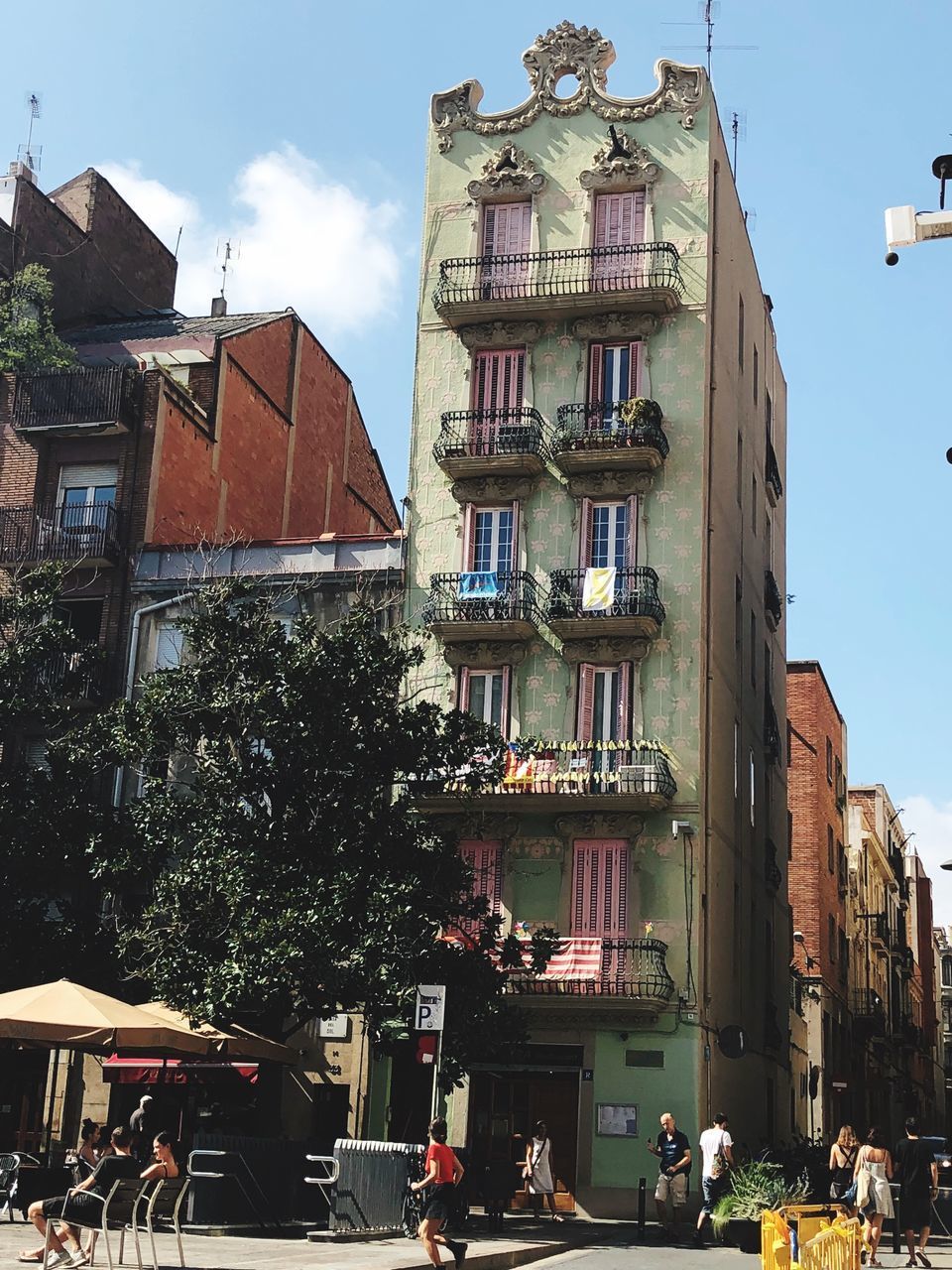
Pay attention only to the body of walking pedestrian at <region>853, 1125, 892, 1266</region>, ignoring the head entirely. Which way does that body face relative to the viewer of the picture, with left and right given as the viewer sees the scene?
facing away from the viewer

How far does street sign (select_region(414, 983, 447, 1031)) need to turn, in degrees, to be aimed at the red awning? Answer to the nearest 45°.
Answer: approximately 135° to its right

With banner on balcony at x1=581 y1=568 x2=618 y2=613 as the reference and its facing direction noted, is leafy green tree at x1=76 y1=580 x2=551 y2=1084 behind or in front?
in front

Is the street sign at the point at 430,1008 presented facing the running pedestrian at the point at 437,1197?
yes

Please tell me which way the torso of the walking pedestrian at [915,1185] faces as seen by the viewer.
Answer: away from the camera

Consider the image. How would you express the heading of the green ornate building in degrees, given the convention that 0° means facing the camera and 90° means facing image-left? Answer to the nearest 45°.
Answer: approximately 0°

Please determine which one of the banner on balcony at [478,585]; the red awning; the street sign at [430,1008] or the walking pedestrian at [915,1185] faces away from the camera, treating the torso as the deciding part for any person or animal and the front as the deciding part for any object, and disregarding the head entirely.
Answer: the walking pedestrian

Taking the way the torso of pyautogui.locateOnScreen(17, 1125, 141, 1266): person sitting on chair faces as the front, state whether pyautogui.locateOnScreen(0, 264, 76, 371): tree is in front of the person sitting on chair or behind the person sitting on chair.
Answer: in front

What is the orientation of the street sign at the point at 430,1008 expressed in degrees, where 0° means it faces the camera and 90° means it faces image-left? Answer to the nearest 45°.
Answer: approximately 0°

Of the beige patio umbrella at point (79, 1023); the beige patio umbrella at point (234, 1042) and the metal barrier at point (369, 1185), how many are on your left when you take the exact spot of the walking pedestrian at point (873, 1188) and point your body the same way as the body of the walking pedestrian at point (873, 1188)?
3

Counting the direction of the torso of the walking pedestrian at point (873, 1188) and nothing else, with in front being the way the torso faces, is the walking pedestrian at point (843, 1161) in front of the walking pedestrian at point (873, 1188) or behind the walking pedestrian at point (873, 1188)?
in front

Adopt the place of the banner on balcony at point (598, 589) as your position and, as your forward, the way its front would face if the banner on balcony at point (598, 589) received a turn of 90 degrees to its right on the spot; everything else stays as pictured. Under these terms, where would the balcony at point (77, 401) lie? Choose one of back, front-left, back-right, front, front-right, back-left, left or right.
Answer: front
